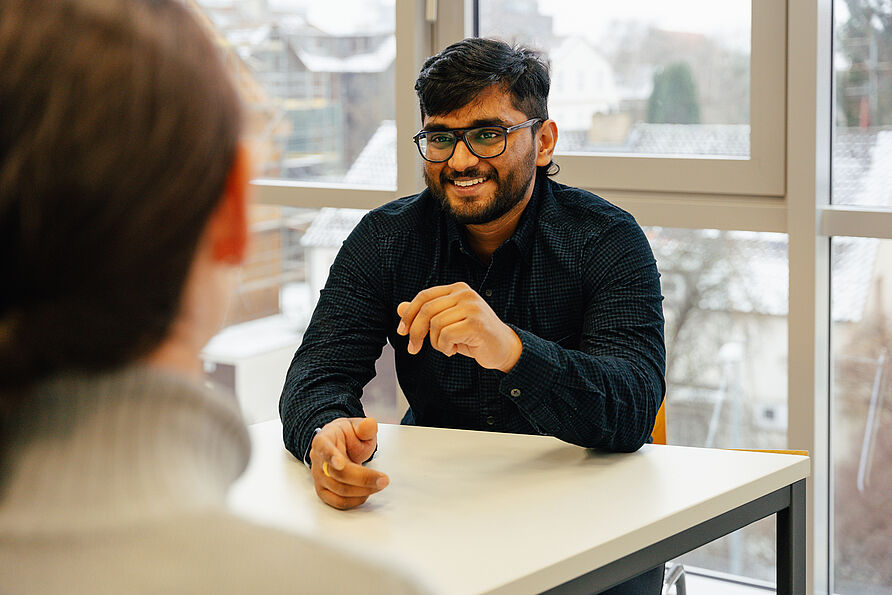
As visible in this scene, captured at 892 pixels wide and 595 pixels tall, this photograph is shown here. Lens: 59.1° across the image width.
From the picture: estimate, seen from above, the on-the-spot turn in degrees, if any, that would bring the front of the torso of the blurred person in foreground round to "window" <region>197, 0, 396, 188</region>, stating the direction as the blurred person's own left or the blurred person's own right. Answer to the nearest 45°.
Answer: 0° — they already face it

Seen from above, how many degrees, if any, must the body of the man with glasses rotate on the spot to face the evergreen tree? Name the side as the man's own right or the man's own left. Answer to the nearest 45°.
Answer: approximately 180°

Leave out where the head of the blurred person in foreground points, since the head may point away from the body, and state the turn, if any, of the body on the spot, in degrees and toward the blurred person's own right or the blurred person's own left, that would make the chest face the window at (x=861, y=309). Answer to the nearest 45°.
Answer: approximately 45° to the blurred person's own right

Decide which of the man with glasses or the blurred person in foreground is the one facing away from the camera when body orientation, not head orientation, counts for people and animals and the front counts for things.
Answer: the blurred person in foreground

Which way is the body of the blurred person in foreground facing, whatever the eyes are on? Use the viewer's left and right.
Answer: facing away from the viewer

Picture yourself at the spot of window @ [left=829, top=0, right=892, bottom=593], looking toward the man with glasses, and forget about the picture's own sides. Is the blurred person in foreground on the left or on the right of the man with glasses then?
left

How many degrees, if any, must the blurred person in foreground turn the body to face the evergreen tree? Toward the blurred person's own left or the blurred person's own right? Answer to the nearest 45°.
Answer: approximately 45° to the blurred person's own right

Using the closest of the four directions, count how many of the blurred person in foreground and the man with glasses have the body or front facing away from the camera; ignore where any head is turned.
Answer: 1

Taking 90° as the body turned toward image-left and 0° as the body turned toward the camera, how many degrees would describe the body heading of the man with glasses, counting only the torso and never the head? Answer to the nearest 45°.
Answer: approximately 45°

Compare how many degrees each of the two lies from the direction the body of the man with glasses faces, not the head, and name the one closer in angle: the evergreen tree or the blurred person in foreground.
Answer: the blurred person in foreground

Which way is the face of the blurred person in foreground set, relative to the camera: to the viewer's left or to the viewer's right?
to the viewer's right
